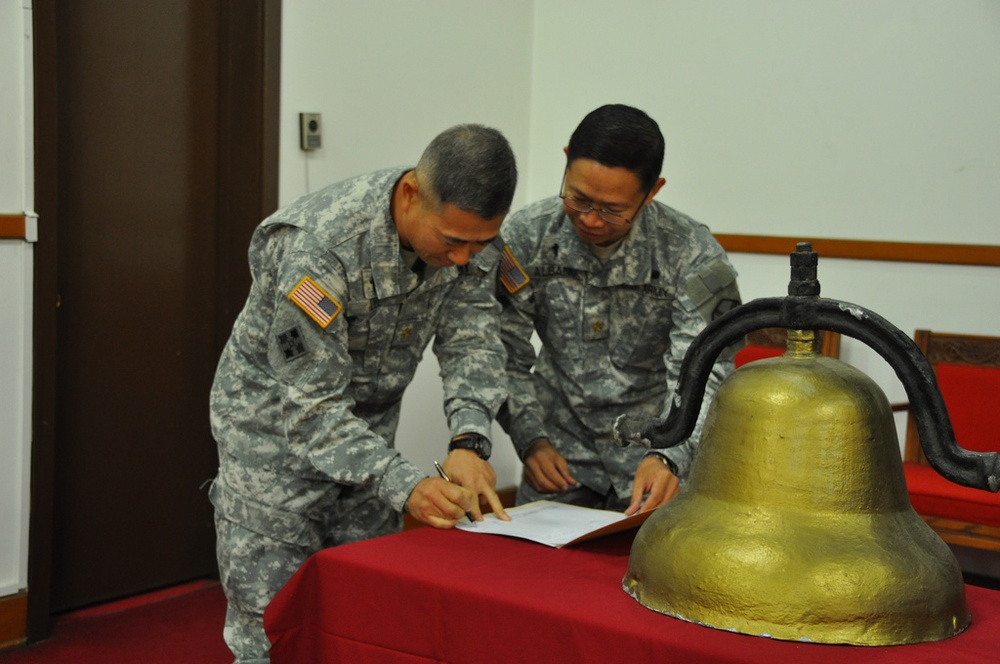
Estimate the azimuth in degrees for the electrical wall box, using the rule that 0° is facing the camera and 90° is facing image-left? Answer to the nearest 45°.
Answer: approximately 315°

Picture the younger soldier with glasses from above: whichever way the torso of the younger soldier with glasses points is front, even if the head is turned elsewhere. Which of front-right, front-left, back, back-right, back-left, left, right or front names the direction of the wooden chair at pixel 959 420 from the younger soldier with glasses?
back-left

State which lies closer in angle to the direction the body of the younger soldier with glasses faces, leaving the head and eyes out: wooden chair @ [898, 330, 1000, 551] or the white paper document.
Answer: the white paper document

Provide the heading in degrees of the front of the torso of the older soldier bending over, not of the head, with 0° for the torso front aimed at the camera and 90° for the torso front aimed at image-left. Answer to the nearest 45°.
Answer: approximately 315°

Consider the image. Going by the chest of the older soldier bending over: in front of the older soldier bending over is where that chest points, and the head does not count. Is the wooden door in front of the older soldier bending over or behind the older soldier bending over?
behind

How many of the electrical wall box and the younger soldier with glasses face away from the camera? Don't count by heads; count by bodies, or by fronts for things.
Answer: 0

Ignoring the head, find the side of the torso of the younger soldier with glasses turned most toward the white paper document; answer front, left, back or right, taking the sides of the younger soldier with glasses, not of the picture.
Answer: front

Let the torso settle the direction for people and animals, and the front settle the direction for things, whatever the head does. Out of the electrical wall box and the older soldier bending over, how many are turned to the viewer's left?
0

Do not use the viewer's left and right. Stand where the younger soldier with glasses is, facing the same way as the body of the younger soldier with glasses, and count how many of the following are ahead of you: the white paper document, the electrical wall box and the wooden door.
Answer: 1
